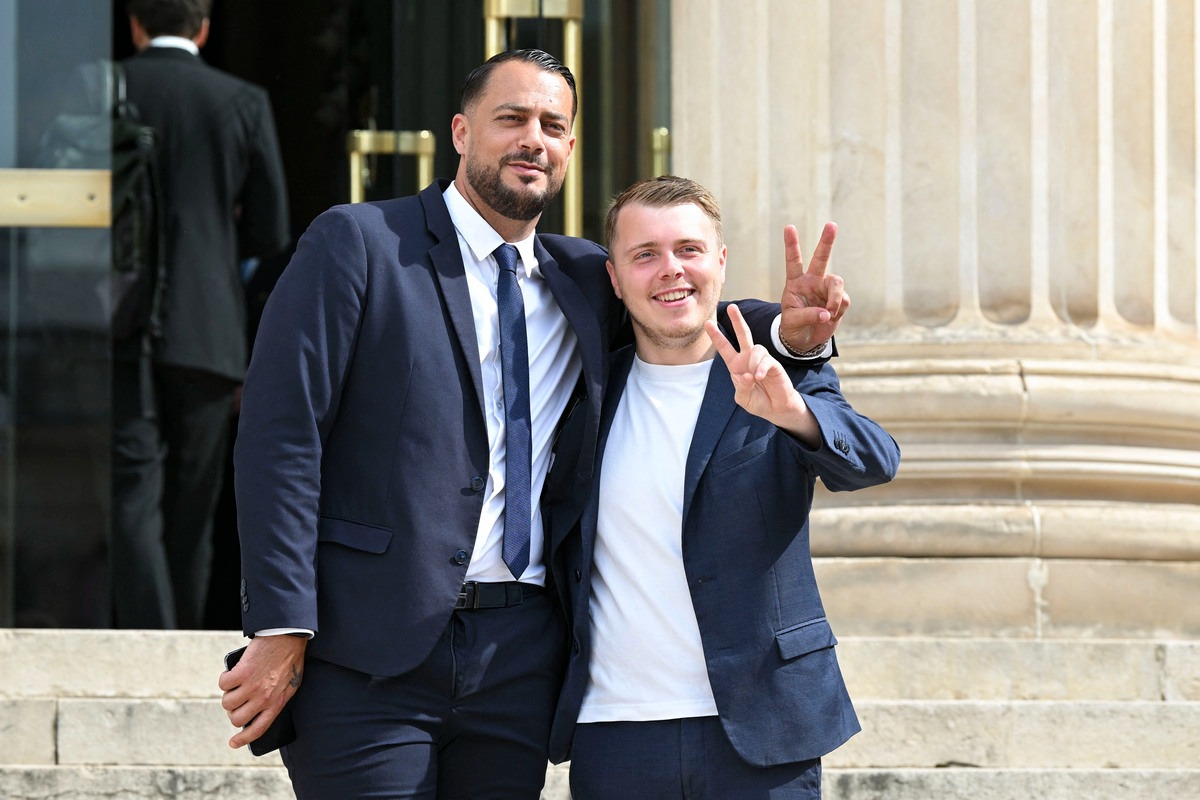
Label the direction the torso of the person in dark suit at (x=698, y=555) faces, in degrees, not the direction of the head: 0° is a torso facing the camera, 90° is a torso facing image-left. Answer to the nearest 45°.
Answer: approximately 45°

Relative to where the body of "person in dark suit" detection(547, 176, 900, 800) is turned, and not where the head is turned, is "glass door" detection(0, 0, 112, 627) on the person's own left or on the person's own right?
on the person's own right

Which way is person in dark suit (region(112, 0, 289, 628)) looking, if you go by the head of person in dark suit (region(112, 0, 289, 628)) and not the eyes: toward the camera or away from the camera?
away from the camera

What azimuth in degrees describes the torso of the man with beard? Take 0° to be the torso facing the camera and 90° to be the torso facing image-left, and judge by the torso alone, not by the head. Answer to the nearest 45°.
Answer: approximately 315°

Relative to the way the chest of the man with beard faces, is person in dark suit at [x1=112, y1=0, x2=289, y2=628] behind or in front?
behind

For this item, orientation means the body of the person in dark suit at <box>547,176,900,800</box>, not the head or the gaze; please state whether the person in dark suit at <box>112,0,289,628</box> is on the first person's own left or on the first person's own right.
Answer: on the first person's own right

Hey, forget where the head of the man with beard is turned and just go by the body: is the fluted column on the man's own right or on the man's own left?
on the man's own left
